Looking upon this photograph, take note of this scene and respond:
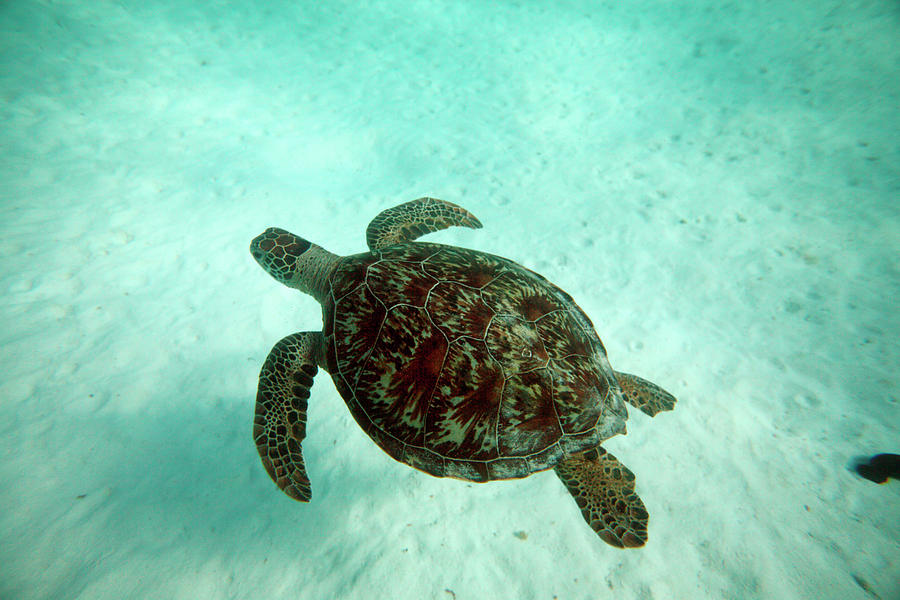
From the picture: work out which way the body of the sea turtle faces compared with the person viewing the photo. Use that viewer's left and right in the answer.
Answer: facing away from the viewer and to the left of the viewer

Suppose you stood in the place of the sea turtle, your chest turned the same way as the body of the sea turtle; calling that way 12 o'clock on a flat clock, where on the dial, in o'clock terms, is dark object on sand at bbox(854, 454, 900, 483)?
The dark object on sand is roughly at 4 o'clock from the sea turtle.
